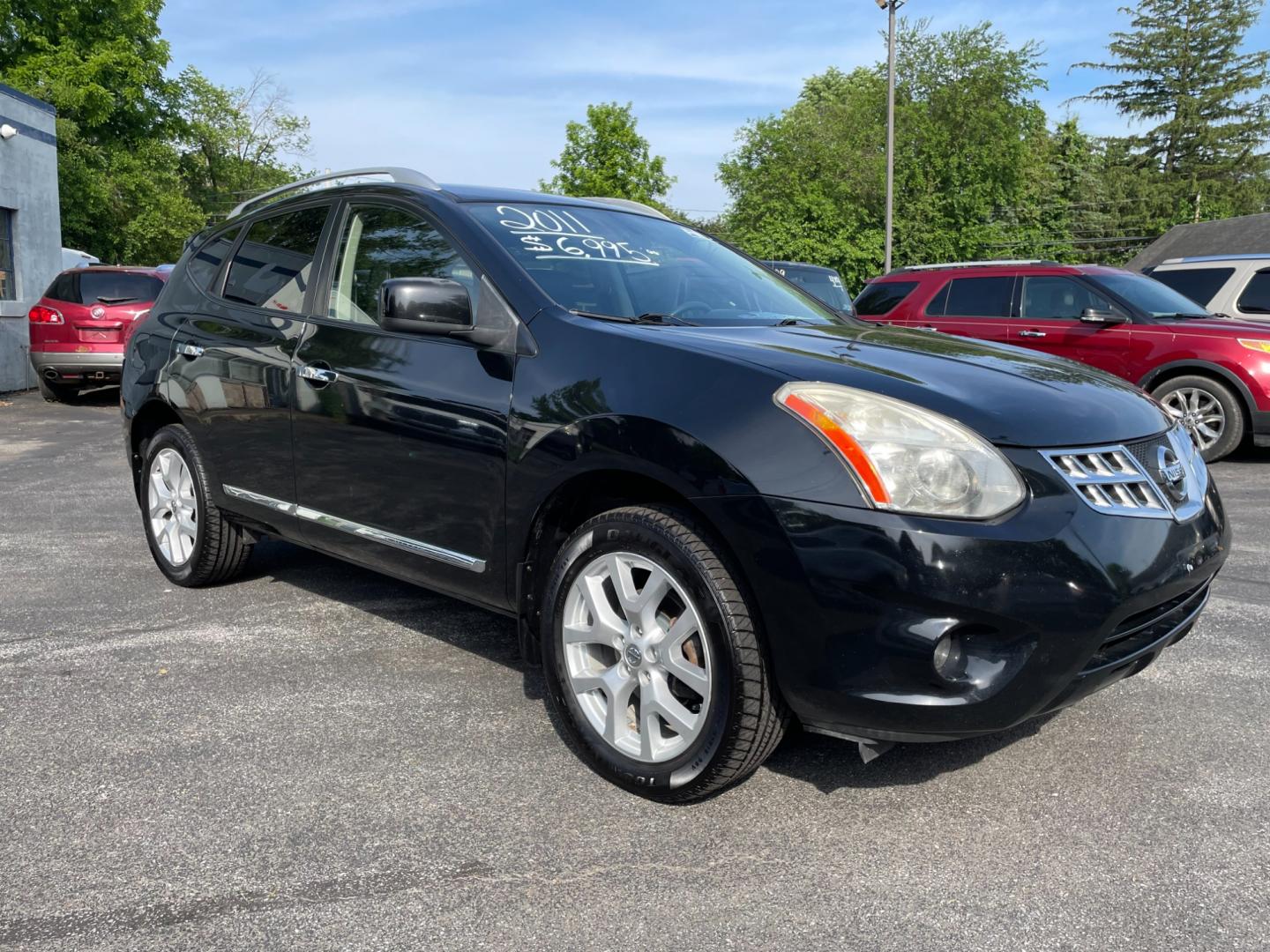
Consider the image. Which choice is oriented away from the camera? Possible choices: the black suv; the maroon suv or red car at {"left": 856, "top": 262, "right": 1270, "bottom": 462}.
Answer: the maroon suv

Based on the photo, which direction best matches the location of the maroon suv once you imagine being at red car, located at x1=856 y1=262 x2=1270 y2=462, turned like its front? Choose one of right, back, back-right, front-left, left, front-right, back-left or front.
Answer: back-right

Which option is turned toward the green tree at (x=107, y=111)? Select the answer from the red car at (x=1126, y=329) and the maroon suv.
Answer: the maroon suv

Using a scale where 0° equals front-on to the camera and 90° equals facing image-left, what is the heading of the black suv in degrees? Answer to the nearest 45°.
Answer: approximately 315°

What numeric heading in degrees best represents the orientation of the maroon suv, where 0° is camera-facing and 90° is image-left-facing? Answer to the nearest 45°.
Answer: approximately 180°

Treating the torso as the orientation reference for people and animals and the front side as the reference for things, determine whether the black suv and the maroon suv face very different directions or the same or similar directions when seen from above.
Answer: very different directions

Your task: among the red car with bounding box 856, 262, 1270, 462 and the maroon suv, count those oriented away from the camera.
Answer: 1

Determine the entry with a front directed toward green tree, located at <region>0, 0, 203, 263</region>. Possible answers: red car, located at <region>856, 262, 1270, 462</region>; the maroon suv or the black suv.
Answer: the maroon suv

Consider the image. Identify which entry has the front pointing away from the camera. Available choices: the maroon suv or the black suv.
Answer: the maroon suv

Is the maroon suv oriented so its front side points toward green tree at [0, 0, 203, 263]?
yes

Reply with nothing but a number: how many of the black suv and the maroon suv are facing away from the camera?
1

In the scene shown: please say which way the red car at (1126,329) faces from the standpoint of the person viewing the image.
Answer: facing the viewer and to the right of the viewer
